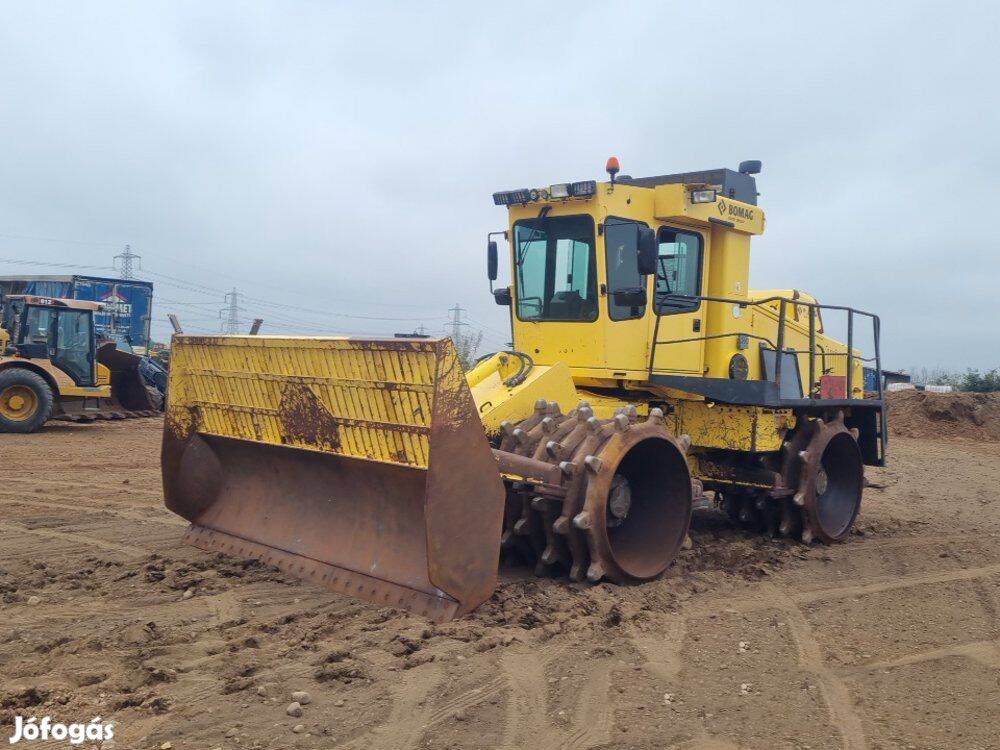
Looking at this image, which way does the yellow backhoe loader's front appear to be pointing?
to the viewer's right

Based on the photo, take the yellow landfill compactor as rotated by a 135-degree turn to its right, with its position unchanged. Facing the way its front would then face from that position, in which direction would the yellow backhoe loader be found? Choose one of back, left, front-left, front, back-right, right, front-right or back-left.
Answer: front-left

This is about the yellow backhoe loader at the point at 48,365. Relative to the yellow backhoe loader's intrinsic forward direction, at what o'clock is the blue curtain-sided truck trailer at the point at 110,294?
The blue curtain-sided truck trailer is roughly at 9 o'clock from the yellow backhoe loader.

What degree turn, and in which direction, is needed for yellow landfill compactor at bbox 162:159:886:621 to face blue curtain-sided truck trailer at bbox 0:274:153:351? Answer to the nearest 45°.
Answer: approximately 90° to its right

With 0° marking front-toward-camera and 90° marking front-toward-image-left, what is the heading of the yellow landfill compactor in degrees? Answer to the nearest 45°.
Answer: approximately 45°
